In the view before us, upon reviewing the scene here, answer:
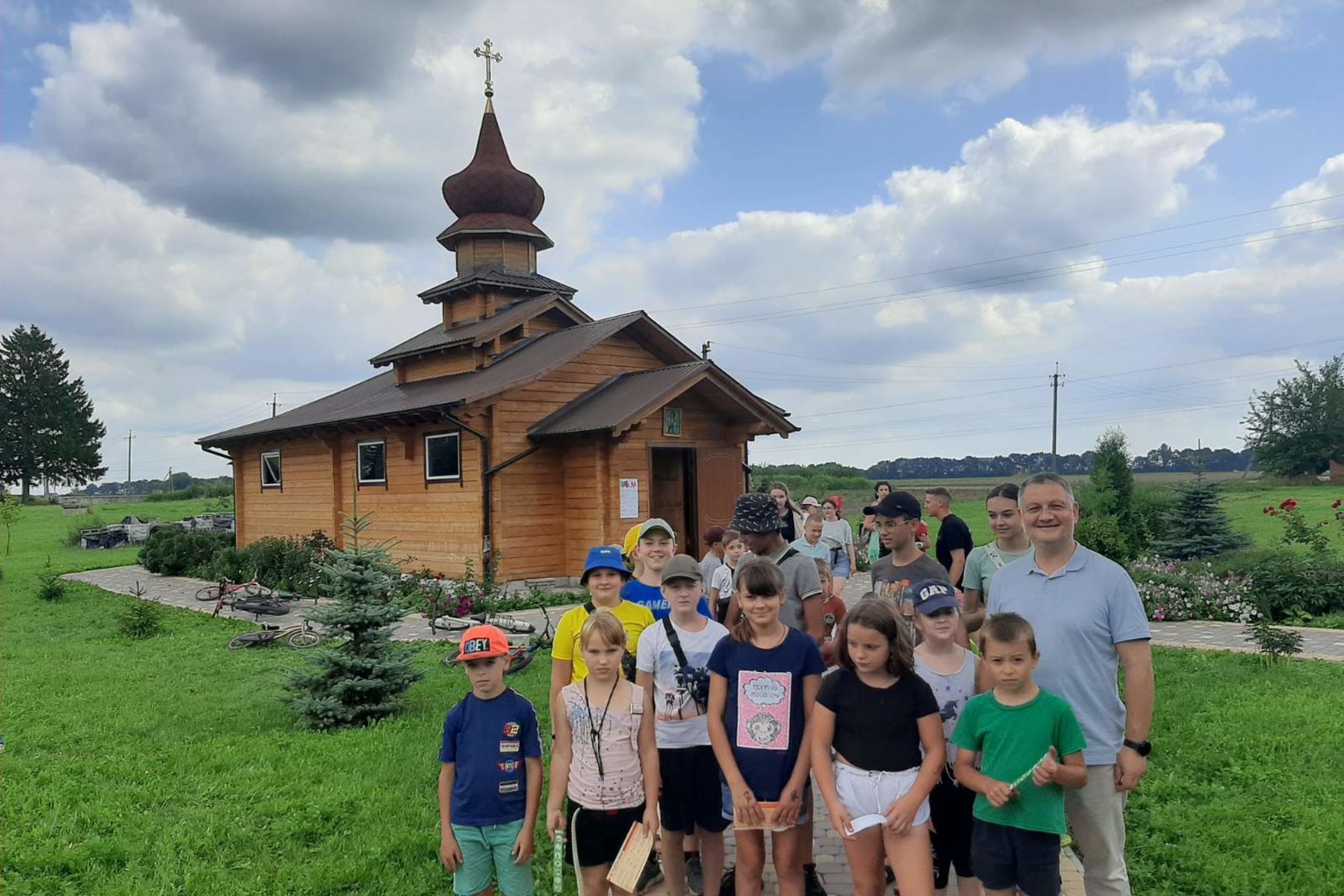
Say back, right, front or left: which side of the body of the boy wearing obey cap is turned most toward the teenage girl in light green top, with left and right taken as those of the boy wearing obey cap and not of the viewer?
left

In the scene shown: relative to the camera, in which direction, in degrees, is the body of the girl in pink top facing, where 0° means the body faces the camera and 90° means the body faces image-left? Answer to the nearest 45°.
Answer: approximately 0°

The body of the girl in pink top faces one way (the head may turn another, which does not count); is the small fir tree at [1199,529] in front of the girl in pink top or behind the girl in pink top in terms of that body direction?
behind

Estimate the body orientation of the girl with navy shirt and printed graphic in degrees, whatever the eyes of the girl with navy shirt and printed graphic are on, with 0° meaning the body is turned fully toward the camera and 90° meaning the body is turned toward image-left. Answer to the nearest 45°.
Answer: approximately 0°

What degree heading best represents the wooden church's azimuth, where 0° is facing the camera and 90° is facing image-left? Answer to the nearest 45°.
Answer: approximately 315°

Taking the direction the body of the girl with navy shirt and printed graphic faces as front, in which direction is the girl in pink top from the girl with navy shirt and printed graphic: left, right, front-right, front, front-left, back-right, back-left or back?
right

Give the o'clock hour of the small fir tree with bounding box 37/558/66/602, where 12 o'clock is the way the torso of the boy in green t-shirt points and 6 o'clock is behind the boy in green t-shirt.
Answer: The small fir tree is roughly at 4 o'clock from the boy in green t-shirt.

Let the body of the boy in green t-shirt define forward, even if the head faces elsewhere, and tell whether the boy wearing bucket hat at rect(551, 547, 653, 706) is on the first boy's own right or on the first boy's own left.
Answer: on the first boy's own right

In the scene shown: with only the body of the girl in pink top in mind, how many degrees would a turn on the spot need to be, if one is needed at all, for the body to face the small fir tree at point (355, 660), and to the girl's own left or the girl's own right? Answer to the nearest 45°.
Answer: approximately 135° to the girl's own right

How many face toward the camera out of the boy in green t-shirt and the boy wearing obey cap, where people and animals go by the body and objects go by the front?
2
